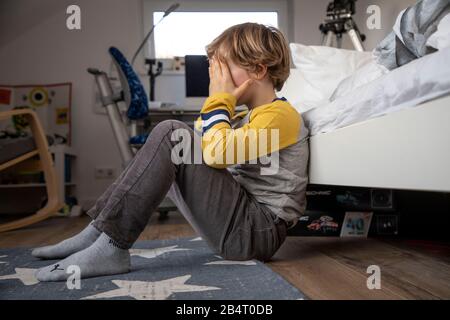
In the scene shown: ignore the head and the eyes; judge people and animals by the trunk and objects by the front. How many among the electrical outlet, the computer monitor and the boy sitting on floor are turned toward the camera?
2

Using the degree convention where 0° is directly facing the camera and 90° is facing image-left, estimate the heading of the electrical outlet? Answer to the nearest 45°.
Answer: approximately 0°

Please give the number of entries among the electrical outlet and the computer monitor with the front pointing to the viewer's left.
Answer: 0

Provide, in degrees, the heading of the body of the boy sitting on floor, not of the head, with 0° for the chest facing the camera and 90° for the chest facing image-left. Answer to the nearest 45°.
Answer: approximately 90°

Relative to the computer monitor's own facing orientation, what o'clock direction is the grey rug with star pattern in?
The grey rug with star pattern is roughly at 12 o'clock from the computer monitor.

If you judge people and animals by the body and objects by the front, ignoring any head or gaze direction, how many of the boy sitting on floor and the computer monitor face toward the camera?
1

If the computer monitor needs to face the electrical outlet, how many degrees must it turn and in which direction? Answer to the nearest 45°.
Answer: approximately 135° to its right

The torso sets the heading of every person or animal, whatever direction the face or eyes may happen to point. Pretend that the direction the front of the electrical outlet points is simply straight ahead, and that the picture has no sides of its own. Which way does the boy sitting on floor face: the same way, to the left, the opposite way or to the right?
to the right
